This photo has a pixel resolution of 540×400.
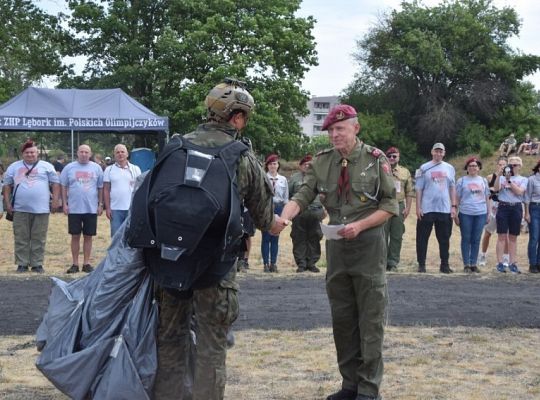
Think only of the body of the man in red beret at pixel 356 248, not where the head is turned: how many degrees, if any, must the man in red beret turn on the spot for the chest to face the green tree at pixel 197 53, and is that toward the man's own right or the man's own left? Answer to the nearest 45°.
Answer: approximately 135° to the man's own right

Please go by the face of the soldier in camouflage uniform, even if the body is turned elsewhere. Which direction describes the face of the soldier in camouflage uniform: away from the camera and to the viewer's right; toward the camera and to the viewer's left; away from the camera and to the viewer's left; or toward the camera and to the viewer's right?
away from the camera and to the viewer's right

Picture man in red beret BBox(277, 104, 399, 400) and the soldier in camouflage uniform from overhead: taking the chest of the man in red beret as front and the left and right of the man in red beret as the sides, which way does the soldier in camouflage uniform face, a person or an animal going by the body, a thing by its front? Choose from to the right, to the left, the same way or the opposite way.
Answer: the opposite way

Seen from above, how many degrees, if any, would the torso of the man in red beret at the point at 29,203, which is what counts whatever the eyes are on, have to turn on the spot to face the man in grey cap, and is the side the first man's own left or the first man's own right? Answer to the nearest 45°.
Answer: approximately 90° to the first man's own left

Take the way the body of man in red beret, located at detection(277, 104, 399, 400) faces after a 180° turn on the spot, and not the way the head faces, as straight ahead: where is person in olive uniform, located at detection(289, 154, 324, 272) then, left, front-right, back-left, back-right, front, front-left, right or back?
front-left

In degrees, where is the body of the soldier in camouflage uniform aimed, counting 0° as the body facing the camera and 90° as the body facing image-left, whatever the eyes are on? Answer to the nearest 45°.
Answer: approximately 225°

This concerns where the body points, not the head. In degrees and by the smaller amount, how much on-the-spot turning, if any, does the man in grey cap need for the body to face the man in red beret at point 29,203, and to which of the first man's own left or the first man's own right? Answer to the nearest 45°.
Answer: approximately 90° to the first man's own right

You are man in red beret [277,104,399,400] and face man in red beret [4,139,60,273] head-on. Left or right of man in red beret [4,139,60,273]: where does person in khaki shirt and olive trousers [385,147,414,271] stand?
right

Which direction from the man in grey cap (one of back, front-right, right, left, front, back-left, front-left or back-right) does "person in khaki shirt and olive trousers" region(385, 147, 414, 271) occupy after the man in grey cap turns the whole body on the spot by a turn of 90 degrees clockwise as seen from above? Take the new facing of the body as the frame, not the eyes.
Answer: front

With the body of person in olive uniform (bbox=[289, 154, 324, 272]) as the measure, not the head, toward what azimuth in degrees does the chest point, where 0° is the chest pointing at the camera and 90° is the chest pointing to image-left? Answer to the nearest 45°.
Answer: approximately 0°

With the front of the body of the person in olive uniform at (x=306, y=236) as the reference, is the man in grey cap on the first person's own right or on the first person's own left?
on the first person's own left
